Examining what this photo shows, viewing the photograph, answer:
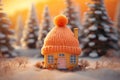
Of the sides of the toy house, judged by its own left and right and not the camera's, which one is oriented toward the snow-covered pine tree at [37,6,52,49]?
back

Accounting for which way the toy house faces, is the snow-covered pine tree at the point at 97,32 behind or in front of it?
behind

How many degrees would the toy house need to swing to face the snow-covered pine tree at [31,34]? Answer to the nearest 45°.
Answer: approximately 180°

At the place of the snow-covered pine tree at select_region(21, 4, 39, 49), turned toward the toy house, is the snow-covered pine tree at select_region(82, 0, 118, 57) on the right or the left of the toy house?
left

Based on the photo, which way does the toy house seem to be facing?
toward the camera

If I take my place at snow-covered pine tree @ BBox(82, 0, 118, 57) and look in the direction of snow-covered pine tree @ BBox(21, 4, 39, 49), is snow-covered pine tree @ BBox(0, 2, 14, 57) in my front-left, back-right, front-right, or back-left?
front-left
